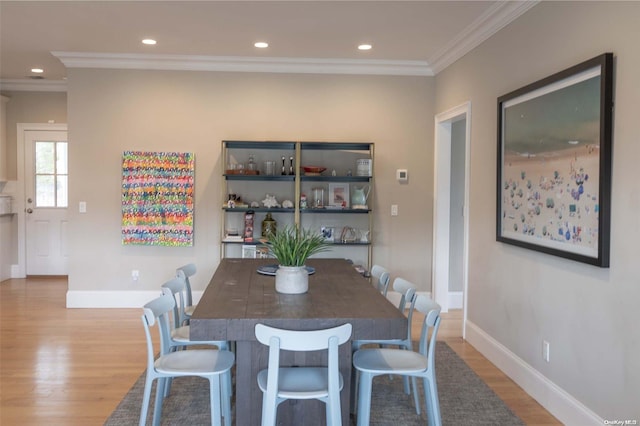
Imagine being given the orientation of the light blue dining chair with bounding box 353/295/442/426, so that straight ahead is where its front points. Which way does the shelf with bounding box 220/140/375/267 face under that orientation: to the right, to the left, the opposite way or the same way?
to the left

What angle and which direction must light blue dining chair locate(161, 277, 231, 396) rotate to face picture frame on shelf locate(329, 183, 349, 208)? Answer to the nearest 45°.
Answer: approximately 45° to its left

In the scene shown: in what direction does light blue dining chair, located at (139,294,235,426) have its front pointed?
to the viewer's right

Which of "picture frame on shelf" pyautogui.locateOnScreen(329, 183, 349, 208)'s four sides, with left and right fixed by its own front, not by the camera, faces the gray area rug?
front

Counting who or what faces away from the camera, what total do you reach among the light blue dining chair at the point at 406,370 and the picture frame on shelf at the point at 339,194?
0

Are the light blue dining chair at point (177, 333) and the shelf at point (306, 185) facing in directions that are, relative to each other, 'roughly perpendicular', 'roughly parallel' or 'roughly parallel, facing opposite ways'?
roughly perpendicular

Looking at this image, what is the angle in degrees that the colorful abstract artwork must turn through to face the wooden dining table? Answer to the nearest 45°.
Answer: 0° — it already faces it

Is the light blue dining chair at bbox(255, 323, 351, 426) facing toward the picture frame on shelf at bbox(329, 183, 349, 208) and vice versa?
yes

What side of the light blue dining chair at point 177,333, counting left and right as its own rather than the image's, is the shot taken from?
right

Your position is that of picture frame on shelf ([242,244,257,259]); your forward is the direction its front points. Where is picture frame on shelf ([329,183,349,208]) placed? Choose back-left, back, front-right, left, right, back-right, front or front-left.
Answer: left

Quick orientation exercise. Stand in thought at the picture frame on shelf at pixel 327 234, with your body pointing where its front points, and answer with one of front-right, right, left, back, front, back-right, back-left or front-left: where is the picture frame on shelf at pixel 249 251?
right

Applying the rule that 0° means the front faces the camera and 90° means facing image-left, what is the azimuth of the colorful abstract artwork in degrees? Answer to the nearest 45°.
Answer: approximately 0°

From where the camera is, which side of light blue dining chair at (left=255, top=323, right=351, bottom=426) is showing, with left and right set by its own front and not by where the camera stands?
back
